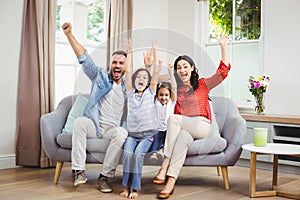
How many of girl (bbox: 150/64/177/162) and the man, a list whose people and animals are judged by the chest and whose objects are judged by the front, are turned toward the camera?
2

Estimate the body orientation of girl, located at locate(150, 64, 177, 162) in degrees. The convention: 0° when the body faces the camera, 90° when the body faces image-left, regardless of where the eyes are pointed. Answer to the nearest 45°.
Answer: approximately 0°

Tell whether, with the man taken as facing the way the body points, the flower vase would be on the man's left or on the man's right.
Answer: on the man's left

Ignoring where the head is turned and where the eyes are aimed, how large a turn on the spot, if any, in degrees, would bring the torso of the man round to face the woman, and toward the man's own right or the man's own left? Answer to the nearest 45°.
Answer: approximately 90° to the man's own left

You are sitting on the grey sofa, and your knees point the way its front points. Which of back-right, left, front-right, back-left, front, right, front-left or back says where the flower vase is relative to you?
back-left

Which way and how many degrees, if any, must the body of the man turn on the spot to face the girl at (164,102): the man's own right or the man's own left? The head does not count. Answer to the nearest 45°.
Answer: approximately 45° to the man's own left
